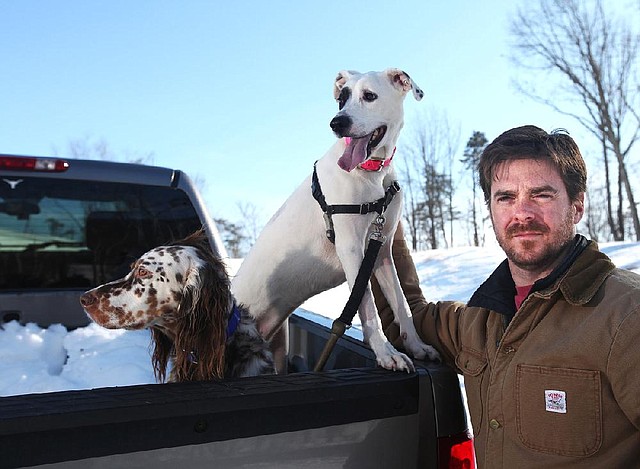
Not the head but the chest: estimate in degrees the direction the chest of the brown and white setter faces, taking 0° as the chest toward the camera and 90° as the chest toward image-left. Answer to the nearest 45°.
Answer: approximately 90°

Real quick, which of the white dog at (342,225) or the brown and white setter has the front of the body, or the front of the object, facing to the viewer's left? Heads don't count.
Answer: the brown and white setter

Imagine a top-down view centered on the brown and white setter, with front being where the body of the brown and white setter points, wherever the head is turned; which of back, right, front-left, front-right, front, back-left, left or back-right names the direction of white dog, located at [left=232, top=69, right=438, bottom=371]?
back-right

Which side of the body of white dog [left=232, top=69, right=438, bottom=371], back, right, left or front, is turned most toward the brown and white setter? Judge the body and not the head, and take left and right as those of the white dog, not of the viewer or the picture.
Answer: right

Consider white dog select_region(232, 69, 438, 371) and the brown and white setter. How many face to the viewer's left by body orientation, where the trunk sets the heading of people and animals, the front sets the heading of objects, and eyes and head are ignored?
1

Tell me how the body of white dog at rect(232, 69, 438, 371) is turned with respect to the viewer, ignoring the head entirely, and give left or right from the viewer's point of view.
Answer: facing the viewer and to the right of the viewer

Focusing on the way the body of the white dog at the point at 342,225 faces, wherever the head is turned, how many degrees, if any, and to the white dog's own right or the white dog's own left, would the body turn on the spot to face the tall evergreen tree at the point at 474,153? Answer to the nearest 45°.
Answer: approximately 135° to the white dog's own left
